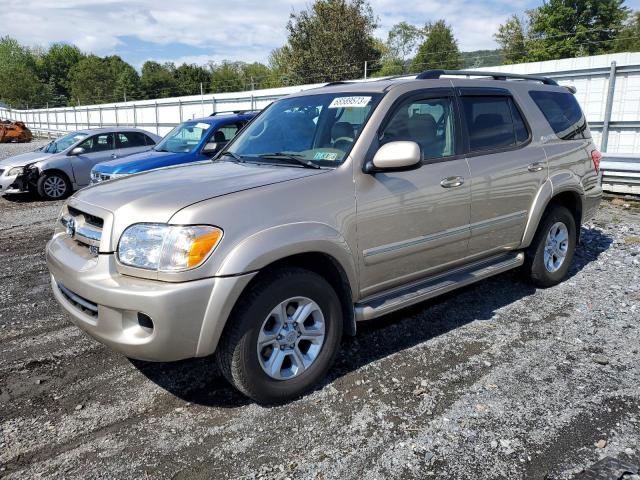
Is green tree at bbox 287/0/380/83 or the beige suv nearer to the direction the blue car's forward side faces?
the beige suv

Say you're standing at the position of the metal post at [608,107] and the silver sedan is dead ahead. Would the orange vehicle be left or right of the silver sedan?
right

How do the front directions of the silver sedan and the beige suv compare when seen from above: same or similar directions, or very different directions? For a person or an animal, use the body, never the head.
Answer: same or similar directions

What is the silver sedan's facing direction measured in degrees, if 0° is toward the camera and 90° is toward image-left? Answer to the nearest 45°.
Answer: approximately 45°

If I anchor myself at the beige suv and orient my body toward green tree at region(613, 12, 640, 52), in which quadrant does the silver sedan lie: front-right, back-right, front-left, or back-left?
front-left

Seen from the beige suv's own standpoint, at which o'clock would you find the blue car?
The blue car is roughly at 4 o'clock from the beige suv.

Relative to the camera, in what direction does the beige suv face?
facing the viewer and to the left of the viewer

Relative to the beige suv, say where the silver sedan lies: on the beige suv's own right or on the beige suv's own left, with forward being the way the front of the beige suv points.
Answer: on the beige suv's own right

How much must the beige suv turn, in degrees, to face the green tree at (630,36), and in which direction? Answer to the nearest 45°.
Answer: approximately 180°

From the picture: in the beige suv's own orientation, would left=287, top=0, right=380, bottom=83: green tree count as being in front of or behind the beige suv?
behind

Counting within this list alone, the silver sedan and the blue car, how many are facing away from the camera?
0
